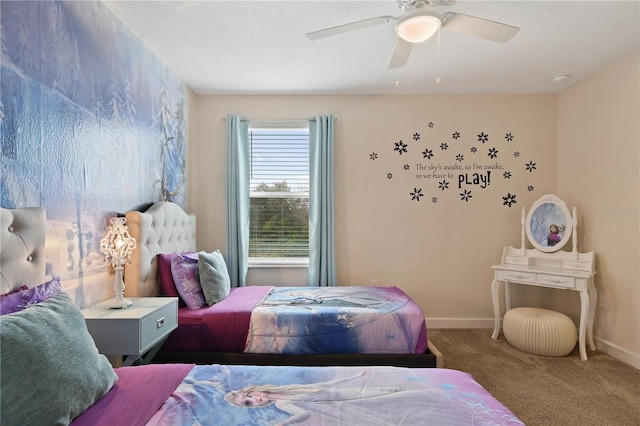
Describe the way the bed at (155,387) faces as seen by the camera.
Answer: facing to the right of the viewer

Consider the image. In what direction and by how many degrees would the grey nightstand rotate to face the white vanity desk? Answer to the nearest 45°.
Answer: approximately 45° to its left

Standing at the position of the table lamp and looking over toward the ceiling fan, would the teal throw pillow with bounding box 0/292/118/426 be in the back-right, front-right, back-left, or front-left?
front-right

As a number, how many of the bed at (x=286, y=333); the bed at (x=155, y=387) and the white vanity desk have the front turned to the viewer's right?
2

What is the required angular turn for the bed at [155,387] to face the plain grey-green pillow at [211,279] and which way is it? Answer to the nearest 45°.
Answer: approximately 90° to its left

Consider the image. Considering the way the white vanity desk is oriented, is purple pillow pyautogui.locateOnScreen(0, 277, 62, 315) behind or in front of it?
in front

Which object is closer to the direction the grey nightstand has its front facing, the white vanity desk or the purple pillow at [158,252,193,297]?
the white vanity desk

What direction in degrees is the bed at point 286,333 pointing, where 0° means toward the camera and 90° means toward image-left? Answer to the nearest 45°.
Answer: approximately 270°

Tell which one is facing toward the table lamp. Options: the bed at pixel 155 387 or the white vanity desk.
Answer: the white vanity desk

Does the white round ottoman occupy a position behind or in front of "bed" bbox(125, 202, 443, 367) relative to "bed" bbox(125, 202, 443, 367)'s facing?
in front

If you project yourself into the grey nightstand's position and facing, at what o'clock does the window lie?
The window is roughly at 9 o'clock from the grey nightstand.

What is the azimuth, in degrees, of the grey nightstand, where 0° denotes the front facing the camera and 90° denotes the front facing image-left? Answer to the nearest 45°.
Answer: approximately 315°

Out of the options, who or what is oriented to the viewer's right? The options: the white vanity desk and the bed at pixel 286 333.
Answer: the bed

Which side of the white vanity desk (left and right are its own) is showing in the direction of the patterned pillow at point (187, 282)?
front
